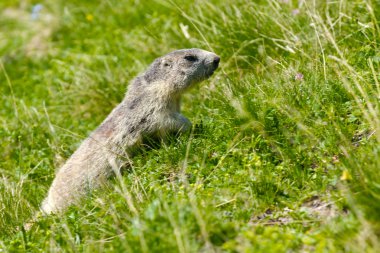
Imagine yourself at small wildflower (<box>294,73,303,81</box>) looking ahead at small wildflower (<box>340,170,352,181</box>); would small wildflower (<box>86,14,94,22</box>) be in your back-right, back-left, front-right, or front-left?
back-right

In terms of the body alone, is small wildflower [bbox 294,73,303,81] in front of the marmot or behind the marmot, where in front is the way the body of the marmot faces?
in front

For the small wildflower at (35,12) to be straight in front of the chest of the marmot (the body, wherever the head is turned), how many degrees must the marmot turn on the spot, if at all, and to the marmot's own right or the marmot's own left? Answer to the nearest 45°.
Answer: approximately 90° to the marmot's own left

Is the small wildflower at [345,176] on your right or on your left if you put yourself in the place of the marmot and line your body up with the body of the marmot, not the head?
on your right

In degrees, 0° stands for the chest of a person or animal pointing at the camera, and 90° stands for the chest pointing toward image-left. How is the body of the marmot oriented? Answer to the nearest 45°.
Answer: approximately 270°

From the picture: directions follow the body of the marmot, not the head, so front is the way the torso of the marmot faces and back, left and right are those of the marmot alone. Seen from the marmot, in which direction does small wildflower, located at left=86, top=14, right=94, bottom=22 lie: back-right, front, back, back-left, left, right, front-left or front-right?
left

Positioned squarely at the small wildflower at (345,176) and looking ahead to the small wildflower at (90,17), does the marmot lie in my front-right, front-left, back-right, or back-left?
front-left
